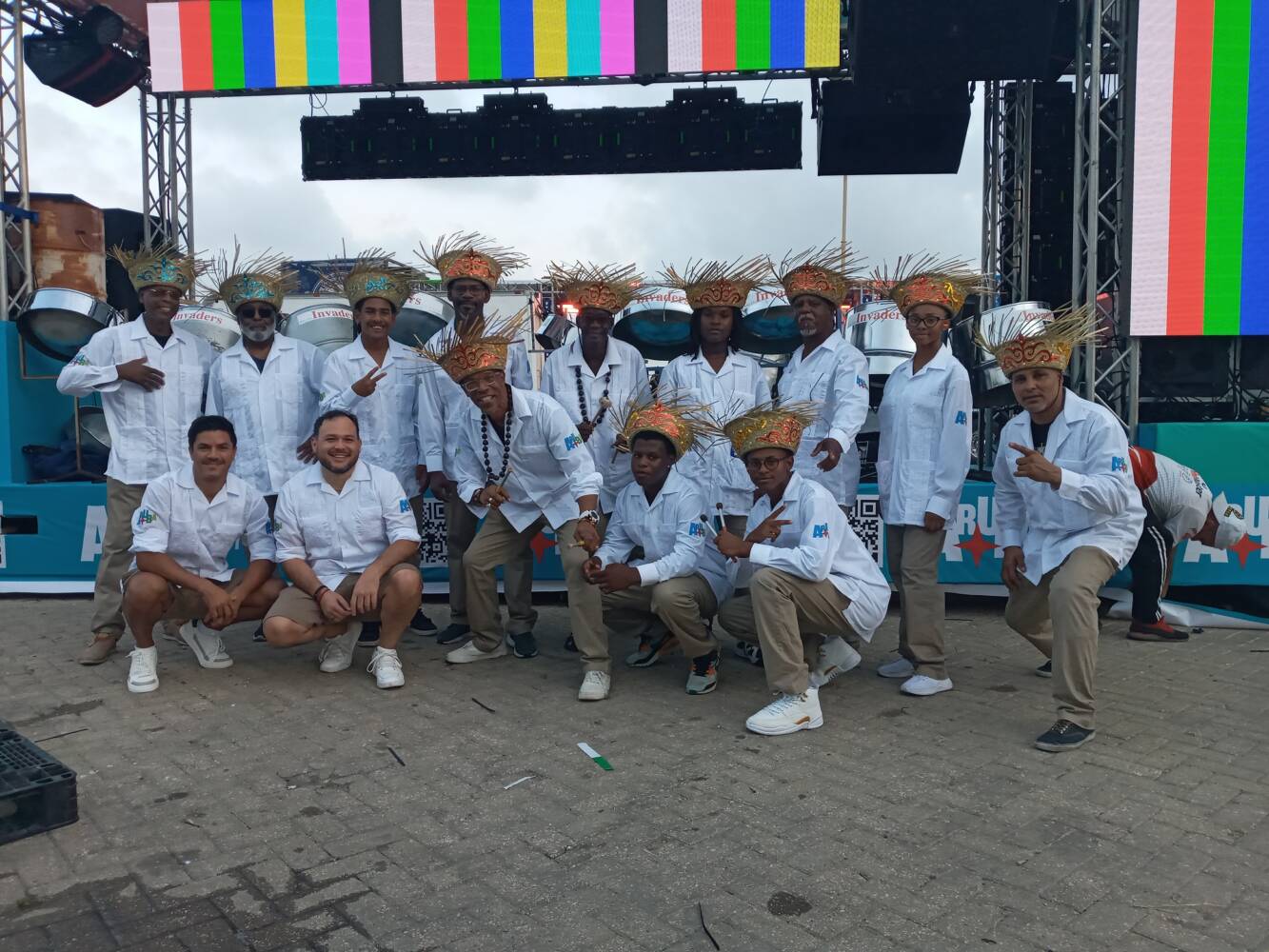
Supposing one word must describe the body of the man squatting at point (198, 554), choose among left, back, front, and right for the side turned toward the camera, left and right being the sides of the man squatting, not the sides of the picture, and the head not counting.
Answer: front

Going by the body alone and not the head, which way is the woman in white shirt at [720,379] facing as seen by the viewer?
toward the camera

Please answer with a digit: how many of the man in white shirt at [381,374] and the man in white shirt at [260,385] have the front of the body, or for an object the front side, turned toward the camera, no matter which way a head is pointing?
2

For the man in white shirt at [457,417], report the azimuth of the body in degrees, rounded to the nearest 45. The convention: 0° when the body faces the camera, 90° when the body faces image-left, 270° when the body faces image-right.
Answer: approximately 0°

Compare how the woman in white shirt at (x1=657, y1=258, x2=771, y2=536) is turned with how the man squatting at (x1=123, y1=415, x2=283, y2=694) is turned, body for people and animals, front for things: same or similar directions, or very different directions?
same or similar directions

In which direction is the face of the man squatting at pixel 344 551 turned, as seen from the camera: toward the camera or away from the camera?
toward the camera

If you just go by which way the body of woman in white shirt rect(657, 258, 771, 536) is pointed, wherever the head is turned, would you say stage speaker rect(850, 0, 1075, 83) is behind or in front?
behind

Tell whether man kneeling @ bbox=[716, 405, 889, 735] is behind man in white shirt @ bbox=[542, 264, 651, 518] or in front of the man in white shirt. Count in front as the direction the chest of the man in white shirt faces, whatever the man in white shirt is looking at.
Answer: in front

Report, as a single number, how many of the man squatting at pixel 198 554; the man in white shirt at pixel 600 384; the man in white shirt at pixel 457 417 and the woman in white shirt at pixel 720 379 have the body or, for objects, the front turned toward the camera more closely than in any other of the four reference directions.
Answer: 4

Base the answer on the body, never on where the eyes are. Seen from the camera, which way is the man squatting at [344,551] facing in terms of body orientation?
toward the camera

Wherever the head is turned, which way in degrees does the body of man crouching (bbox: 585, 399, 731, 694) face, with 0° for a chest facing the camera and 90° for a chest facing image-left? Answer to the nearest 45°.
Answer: approximately 45°

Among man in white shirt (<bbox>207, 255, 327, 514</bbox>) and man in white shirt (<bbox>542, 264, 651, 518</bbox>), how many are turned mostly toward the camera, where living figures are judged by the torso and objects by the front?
2
